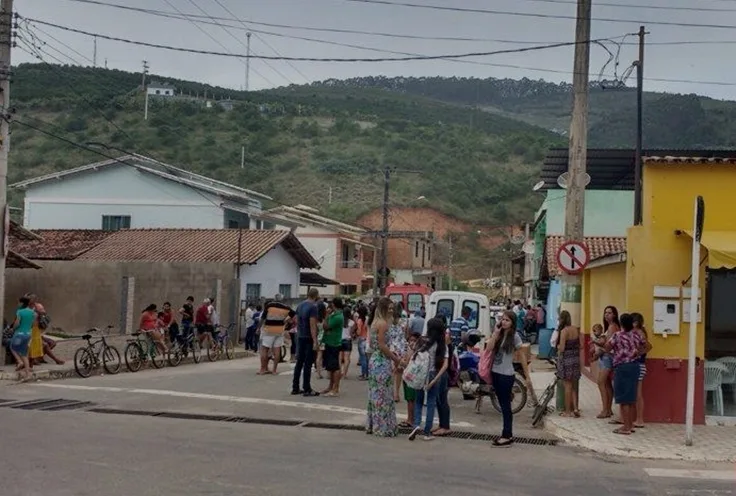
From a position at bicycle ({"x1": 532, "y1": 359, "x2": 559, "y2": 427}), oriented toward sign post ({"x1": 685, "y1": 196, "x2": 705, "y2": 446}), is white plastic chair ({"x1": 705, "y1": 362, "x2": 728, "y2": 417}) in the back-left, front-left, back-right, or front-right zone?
front-left

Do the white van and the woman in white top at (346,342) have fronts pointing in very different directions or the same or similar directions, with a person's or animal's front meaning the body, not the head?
same or similar directions
